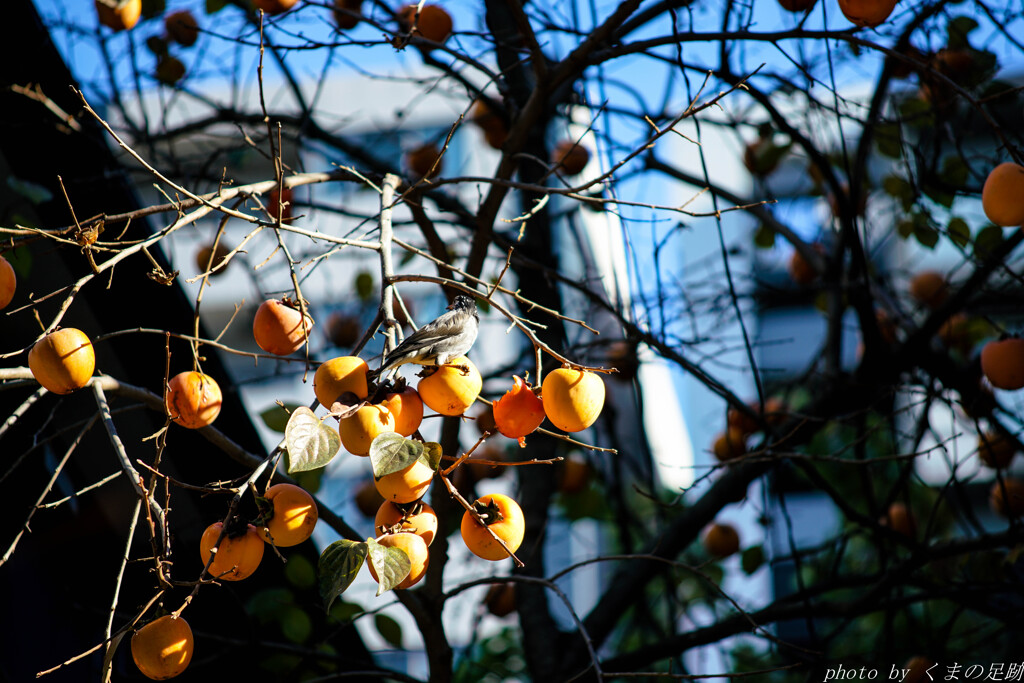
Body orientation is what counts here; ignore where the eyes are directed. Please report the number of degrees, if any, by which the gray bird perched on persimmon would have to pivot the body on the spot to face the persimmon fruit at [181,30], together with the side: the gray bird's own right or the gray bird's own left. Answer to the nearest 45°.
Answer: approximately 135° to the gray bird's own left

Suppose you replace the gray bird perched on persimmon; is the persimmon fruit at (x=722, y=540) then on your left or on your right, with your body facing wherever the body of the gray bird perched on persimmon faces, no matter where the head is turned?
on your left

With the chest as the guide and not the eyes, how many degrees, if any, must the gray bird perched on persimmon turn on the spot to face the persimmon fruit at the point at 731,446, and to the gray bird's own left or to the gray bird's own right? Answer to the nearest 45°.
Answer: approximately 45° to the gray bird's own left

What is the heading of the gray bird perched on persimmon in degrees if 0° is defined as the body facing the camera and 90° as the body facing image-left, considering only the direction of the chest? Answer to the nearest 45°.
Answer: approximately 270°
